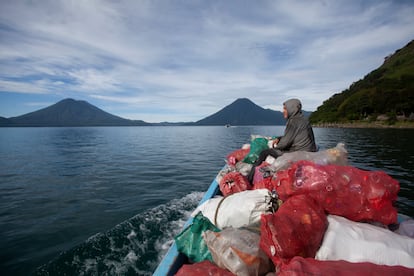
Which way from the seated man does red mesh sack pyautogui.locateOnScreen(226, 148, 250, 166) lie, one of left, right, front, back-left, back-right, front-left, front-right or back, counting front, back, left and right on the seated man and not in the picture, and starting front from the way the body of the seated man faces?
front-right

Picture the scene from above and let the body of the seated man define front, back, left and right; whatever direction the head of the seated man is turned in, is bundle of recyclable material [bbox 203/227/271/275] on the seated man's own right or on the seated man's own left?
on the seated man's own left

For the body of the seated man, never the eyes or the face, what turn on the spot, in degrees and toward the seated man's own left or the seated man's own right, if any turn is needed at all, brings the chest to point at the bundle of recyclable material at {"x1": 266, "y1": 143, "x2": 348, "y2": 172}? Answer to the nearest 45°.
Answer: approximately 90° to the seated man's own left

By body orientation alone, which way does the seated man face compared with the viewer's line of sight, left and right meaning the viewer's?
facing to the left of the viewer

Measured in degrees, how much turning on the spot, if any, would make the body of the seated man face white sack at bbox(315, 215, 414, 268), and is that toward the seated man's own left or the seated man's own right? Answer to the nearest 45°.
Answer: approximately 90° to the seated man's own left

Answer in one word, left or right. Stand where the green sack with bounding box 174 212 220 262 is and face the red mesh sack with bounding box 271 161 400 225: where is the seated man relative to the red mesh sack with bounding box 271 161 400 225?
left

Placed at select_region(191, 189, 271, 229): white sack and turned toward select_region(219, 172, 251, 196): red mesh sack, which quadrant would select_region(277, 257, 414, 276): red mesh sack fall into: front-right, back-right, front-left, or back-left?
back-right

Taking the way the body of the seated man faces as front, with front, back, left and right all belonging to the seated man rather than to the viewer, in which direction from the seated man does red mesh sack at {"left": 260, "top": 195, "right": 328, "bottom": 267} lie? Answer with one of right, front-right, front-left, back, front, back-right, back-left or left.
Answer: left

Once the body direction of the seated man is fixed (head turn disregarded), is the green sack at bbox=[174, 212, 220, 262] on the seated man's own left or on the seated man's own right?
on the seated man's own left

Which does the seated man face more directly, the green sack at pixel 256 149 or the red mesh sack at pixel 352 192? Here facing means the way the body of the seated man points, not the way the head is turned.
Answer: the green sack

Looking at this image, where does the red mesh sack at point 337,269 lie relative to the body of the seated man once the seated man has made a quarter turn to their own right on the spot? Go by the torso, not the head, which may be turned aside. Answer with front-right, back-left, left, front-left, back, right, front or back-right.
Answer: back
